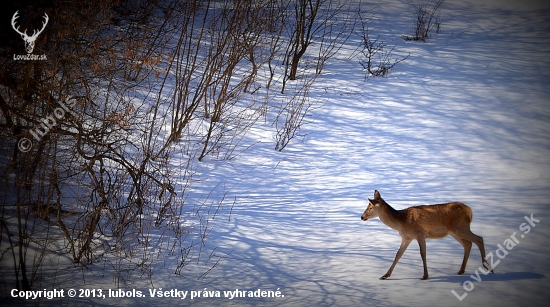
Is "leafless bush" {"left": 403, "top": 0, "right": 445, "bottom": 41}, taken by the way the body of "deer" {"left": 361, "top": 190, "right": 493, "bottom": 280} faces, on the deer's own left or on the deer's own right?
on the deer's own right

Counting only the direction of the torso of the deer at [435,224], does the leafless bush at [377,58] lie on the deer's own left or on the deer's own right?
on the deer's own right

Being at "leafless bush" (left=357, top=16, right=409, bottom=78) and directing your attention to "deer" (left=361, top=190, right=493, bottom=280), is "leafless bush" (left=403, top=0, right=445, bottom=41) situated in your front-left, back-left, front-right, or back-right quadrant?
back-left

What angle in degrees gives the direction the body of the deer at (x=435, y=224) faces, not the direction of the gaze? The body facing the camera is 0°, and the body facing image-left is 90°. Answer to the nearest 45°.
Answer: approximately 90°
